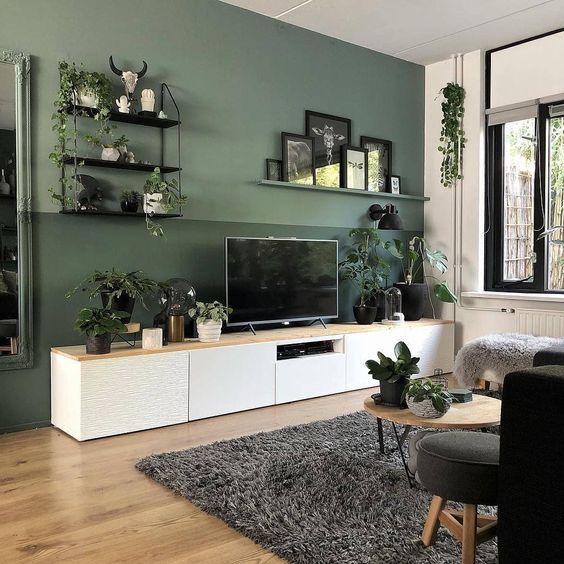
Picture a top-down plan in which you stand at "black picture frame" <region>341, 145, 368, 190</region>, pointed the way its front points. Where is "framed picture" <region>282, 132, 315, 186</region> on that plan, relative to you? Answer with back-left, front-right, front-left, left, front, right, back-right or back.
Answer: right

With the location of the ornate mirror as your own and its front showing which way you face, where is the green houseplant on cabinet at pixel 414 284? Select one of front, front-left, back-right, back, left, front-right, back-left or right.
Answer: left

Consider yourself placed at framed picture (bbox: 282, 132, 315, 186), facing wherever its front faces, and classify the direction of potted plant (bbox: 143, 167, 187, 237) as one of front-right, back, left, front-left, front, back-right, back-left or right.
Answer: right

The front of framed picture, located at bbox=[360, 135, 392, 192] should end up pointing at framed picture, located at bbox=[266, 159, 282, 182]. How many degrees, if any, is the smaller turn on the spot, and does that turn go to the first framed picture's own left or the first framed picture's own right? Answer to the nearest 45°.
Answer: approximately 90° to the first framed picture's own right

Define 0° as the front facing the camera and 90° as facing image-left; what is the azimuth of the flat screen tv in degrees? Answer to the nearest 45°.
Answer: approximately 315°

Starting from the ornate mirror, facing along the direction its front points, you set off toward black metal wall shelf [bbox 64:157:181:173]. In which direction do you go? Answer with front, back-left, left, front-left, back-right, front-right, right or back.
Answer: left

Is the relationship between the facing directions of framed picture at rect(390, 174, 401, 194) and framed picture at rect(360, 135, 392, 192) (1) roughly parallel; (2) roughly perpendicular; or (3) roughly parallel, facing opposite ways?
roughly parallel

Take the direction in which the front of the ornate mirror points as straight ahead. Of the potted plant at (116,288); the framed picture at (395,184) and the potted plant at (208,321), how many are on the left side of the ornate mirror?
3

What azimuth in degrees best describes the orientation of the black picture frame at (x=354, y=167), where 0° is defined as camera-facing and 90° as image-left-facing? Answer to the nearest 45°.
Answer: approximately 315°

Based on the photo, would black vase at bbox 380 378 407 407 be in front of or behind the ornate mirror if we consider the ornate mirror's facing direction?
in front

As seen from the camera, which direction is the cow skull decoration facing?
toward the camera

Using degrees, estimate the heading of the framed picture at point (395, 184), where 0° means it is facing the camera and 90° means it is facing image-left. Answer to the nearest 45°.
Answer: approximately 315°

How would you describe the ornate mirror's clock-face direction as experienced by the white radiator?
The ornate mirror is roughly at 12 o'clock from the white radiator.

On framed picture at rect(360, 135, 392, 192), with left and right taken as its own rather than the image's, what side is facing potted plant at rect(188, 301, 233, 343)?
right
